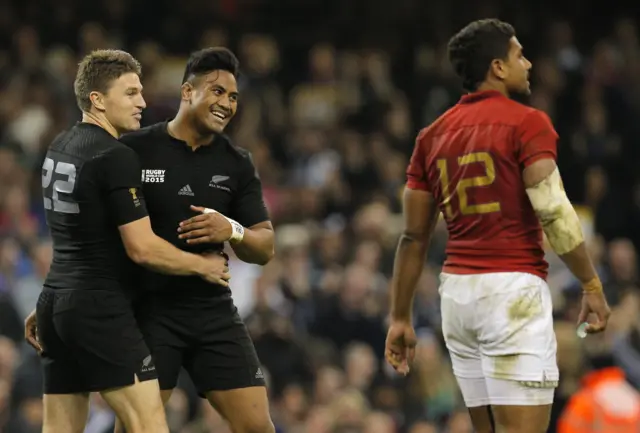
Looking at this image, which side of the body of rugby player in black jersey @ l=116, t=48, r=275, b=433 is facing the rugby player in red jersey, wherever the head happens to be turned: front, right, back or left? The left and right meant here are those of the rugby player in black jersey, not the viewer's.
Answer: left

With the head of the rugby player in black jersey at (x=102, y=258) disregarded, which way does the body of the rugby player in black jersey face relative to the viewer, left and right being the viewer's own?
facing away from the viewer and to the right of the viewer

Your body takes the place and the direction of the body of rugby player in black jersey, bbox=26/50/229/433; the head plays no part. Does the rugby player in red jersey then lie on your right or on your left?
on your right

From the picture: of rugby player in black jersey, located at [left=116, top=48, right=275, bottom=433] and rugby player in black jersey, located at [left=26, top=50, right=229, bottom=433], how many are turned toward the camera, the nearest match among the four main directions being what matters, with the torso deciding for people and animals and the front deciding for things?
1

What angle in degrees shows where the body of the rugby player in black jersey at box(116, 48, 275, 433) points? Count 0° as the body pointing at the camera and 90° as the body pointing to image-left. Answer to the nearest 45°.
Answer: approximately 0°
